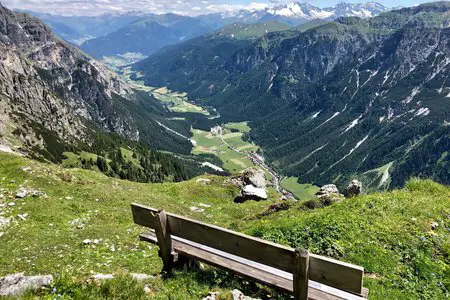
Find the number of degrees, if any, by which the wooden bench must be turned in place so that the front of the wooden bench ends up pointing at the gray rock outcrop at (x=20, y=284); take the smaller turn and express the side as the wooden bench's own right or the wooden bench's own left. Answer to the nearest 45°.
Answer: approximately 135° to the wooden bench's own left

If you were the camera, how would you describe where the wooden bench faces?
facing away from the viewer and to the right of the viewer
